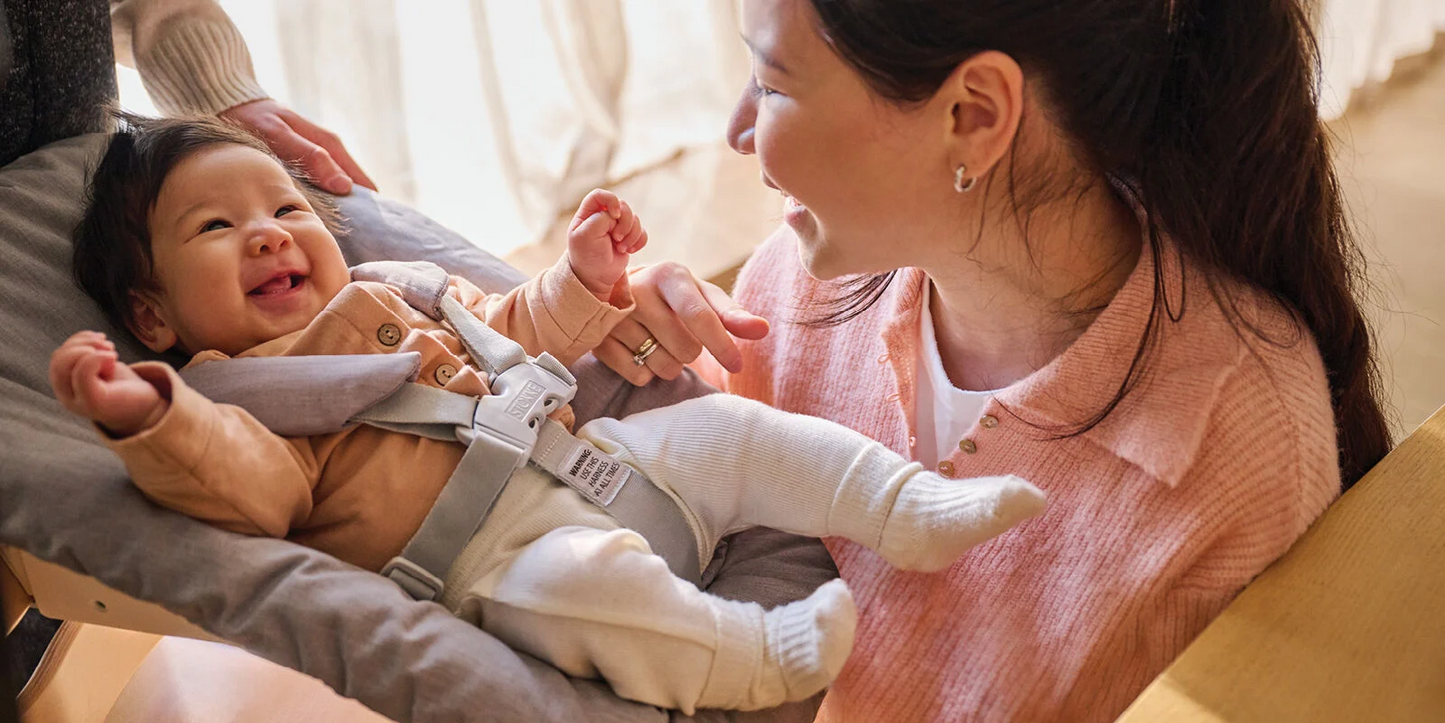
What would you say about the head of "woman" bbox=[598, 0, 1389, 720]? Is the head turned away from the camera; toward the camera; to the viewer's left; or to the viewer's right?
to the viewer's left

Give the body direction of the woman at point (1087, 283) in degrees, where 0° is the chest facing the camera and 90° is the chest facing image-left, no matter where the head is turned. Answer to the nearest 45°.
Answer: approximately 45°
